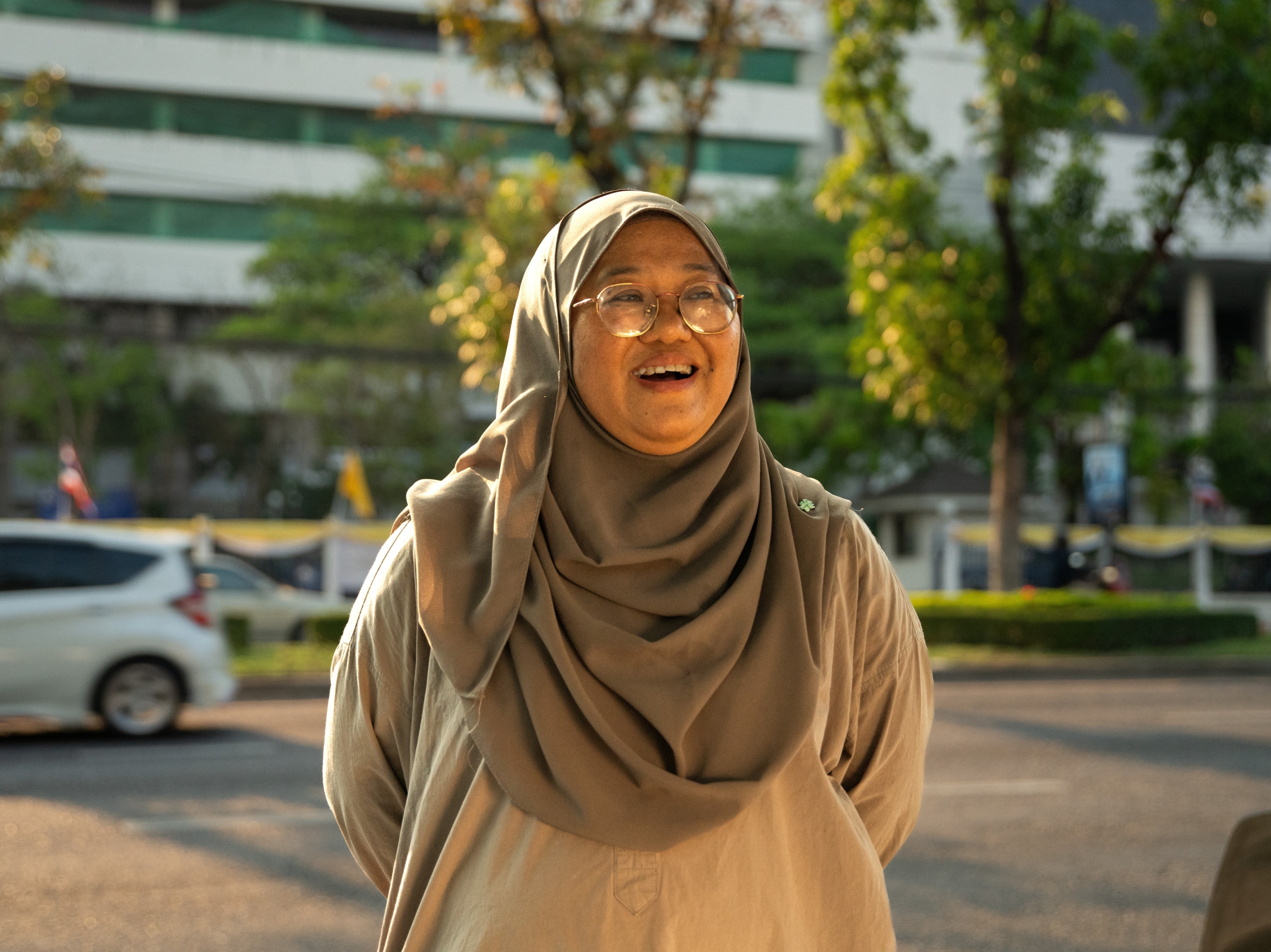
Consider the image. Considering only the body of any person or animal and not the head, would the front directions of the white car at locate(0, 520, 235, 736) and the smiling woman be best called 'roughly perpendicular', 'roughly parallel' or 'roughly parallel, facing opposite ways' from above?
roughly perpendicular

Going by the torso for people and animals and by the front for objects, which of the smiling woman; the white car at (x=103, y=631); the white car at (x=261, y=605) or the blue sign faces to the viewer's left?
the white car at (x=103, y=631)

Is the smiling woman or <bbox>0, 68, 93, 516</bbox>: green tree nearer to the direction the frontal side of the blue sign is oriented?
the smiling woman

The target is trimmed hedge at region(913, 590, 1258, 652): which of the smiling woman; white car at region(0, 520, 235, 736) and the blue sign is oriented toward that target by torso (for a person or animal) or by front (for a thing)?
the blue sign

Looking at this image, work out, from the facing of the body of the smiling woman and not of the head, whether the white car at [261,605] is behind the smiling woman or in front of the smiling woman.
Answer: behind
